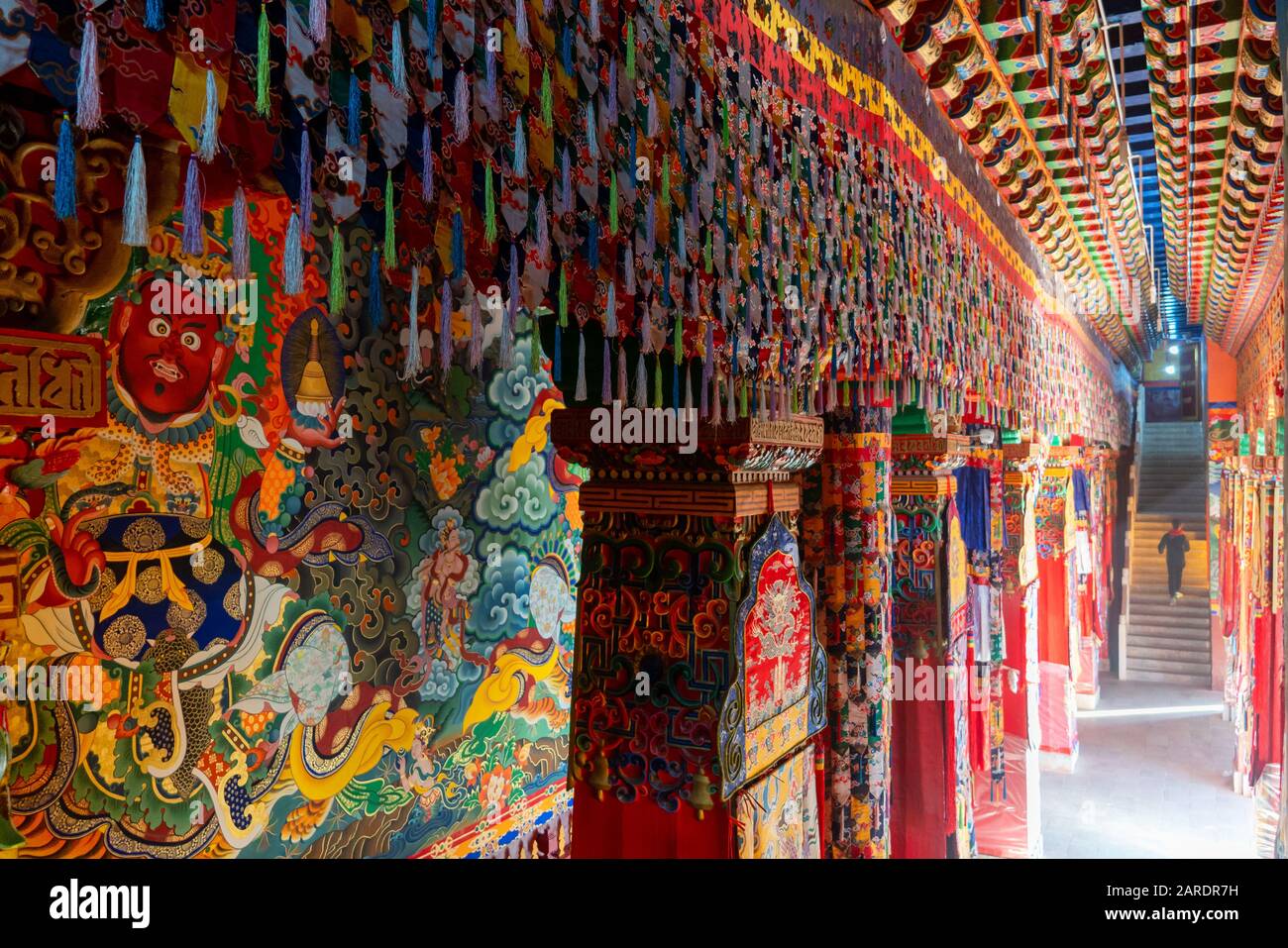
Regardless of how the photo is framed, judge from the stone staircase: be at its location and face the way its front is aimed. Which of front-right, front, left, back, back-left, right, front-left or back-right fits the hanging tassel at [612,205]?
front

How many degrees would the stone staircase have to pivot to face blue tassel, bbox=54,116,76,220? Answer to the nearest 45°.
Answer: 0° — it already faces it

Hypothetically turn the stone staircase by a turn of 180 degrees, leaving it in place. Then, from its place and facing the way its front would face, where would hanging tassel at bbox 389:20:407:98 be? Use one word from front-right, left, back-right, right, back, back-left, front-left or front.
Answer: back

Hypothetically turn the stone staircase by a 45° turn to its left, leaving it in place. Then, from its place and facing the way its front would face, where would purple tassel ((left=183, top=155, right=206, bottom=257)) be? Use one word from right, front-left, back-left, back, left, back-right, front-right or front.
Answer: front-right

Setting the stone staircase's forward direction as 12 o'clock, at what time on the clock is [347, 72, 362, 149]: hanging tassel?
The hanging tassel is roughly at 12 o'clock from the stone staircase.

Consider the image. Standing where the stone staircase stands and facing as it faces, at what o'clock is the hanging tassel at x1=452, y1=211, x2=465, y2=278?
The hanging tassel is roughly at 12 o'clock from the stone staircase.

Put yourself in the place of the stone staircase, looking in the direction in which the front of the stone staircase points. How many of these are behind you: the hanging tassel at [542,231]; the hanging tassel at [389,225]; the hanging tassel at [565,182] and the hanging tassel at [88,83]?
0

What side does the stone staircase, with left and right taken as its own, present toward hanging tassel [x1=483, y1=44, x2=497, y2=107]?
front

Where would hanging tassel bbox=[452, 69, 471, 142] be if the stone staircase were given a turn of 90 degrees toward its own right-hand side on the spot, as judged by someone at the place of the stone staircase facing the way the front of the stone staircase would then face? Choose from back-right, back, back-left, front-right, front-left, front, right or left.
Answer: left

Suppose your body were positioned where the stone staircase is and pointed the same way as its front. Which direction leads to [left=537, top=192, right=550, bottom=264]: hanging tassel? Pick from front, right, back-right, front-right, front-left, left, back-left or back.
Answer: front

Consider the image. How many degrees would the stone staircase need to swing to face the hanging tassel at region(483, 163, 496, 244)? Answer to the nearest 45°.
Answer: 0° — it already faces it

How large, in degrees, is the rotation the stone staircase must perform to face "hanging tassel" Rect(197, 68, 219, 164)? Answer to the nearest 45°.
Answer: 0° — it already faces it

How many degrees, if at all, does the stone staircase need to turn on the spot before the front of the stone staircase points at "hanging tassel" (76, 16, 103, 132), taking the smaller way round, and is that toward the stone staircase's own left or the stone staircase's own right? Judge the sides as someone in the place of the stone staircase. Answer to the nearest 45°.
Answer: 0° — it already faces it

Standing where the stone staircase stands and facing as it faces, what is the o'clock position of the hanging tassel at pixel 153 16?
The hanging tassel is roughly at 12 o'clock from the stone staircase.

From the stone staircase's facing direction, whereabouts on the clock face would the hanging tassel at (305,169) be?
The hanging tassel is roughly at 12 o'clock from the stone staircase.

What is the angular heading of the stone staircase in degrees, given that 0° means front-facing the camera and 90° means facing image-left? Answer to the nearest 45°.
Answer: approximately 0°

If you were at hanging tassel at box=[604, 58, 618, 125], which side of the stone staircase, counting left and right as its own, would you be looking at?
front
